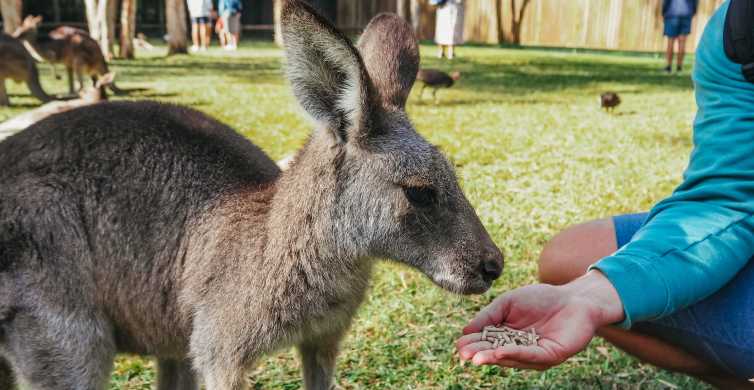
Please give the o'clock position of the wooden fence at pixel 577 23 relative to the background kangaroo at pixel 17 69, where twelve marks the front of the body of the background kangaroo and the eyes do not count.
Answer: The wooden fence is roughly at 5 o'clock from the background kangaroo.

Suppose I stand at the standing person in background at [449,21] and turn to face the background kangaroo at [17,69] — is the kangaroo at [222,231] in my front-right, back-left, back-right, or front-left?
front-left

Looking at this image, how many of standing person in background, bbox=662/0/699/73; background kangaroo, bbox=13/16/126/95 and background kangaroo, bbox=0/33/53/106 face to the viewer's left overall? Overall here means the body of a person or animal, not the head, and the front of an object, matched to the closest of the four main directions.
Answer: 2

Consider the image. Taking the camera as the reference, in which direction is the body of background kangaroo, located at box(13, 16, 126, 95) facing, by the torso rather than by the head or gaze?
to the viewer's left

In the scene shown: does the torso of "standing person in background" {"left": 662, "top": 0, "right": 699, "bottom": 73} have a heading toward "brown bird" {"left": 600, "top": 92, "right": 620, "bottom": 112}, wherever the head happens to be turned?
yes

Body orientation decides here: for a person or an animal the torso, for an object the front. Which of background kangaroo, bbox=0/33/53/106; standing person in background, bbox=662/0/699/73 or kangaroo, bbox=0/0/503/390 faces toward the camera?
the standing person in background

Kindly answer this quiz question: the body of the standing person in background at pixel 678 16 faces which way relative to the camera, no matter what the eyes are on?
toward the camera

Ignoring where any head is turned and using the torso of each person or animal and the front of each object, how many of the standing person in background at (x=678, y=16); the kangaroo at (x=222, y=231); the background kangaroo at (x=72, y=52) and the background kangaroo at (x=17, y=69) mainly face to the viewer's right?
1

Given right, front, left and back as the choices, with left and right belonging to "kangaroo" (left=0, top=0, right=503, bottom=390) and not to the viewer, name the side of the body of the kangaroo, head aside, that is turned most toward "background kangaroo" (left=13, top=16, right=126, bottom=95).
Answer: left

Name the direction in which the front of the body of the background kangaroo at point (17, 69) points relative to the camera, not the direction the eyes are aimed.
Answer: to the viewer's left

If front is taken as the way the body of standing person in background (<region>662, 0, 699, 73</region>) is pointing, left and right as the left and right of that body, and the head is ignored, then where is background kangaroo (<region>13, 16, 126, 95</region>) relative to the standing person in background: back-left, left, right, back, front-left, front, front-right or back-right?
front-right

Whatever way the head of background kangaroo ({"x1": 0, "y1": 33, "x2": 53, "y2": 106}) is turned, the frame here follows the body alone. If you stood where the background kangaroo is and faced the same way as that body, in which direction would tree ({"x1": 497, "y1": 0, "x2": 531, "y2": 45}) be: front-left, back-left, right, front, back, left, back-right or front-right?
back-right

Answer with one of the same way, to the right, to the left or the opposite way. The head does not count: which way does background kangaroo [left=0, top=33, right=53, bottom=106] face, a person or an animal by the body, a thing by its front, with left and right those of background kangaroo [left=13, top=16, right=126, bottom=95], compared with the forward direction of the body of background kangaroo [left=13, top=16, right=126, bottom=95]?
the same way

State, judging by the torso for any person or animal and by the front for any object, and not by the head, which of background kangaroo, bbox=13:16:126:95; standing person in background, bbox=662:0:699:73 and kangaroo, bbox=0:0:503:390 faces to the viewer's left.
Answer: the background kangaroo

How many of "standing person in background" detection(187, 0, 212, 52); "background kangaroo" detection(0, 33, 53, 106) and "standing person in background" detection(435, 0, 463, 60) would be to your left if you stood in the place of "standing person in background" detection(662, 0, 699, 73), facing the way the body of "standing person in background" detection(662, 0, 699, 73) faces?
0

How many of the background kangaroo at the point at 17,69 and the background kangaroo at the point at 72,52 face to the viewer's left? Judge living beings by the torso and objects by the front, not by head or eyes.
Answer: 2

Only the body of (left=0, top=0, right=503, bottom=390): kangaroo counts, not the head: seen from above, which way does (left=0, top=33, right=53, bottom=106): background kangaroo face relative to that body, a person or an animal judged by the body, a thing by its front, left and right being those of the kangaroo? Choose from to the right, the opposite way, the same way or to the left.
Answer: the opposite way

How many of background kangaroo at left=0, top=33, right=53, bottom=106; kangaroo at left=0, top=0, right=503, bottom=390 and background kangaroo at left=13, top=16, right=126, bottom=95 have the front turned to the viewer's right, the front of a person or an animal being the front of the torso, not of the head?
1

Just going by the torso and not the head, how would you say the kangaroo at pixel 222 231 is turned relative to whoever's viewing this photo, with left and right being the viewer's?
facing to the right of the viewer
